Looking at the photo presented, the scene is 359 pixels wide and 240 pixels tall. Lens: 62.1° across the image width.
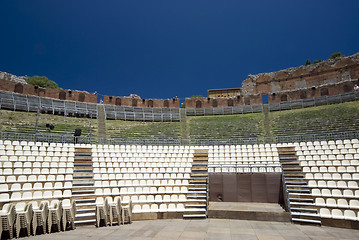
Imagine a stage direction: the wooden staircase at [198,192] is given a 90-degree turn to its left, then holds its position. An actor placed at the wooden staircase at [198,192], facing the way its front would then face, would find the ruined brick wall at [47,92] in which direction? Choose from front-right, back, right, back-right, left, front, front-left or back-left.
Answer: back-left

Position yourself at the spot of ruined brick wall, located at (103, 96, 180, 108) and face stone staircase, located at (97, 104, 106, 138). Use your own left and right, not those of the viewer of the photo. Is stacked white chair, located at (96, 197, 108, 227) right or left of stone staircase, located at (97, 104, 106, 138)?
left

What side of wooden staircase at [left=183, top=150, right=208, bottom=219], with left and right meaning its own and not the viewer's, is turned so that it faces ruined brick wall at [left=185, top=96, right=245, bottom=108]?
back

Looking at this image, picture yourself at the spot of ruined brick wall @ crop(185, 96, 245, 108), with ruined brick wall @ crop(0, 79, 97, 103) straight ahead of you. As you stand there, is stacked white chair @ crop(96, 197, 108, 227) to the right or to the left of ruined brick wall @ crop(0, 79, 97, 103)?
left

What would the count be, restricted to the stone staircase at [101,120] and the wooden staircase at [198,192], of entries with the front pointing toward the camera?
2

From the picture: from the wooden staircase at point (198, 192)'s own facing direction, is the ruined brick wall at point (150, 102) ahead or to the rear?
to the rear

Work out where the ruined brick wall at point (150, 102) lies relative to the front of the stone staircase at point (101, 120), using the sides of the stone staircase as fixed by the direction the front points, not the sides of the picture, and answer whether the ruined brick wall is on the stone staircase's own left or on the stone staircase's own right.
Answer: on the stone staircase's own left

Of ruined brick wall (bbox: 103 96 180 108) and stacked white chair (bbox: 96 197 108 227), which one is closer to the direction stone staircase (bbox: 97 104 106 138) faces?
the stacked white chair

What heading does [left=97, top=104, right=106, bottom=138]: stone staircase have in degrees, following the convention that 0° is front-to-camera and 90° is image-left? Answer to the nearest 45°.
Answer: approximately 0°

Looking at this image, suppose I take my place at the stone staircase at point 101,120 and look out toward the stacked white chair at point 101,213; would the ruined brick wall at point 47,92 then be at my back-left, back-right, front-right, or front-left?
back-right

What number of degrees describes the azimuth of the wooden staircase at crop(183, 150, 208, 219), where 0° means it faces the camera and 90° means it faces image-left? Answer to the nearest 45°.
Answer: approximately 0°

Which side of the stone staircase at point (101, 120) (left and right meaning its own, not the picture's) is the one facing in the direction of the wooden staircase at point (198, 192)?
front

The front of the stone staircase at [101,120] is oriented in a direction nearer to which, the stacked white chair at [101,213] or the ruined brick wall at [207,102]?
the stacked white chair

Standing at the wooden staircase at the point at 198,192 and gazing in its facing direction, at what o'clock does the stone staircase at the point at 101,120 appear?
the stone staircase at the point at 101,120 is roughly at 5 o'clock from the wooden staircase at the point at 198,192.
